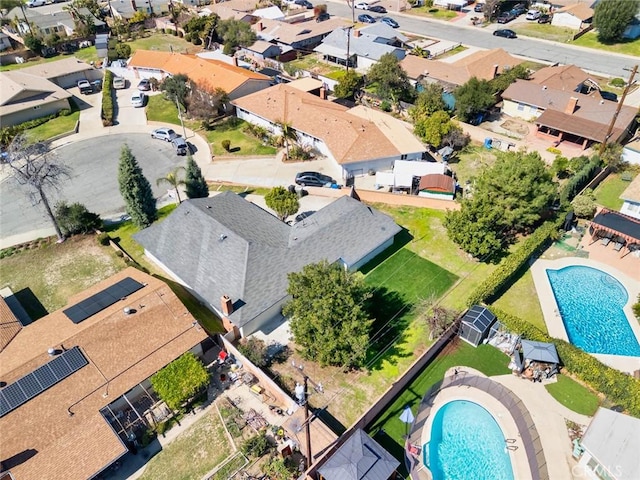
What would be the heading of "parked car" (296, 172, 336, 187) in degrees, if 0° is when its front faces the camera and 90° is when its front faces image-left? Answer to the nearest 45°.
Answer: approximately 270°

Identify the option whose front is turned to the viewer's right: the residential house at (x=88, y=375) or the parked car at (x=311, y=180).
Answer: the parked car

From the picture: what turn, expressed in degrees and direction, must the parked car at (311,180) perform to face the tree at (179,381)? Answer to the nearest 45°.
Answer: approximately 90° to its right

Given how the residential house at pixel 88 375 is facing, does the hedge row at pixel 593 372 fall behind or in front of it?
behind

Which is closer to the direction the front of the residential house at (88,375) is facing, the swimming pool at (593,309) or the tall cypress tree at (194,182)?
the tall cypress tree

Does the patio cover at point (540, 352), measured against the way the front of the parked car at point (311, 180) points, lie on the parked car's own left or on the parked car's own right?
on the parked car's own right

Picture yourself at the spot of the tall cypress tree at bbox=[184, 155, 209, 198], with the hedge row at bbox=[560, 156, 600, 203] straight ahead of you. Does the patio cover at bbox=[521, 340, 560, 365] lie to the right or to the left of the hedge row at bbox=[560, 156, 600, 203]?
right

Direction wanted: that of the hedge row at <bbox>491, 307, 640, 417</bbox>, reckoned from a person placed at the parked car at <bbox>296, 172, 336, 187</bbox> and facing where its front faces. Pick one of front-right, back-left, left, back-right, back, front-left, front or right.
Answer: front-right

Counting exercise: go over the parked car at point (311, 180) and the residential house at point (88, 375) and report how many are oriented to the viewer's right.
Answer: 1
